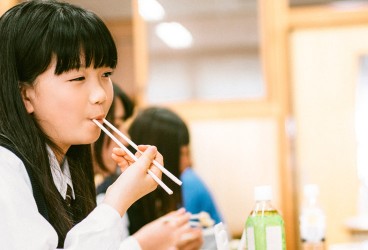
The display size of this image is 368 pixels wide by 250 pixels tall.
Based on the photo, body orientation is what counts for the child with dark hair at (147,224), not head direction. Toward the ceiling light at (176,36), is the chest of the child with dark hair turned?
no

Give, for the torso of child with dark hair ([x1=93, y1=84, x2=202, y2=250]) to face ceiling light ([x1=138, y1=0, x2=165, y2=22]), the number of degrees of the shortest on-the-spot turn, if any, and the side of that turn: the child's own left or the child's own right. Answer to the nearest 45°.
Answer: approximately 135° to the child's own left

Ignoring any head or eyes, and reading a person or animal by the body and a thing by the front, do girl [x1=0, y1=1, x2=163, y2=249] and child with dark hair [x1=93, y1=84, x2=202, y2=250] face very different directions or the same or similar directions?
same or similar directions

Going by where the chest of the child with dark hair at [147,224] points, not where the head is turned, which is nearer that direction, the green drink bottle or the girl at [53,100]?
the green drink bottle

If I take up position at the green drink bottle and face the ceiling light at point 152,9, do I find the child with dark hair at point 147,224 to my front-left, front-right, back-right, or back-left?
front-left

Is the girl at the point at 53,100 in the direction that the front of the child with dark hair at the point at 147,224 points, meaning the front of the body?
no

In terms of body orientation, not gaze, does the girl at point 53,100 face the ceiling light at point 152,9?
no

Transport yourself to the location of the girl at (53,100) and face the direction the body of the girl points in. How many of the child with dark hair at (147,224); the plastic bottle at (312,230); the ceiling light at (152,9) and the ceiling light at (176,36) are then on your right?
0

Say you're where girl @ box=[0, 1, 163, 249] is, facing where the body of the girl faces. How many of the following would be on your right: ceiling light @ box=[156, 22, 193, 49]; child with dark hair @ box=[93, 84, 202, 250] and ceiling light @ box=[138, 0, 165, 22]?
0

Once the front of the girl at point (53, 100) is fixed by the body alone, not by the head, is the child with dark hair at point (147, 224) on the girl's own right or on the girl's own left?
on the girl's own left

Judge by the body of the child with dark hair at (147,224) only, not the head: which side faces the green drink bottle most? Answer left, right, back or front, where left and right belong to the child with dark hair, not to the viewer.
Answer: front

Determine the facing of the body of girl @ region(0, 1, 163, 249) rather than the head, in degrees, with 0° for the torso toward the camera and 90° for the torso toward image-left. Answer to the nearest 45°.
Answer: approximately 315°
